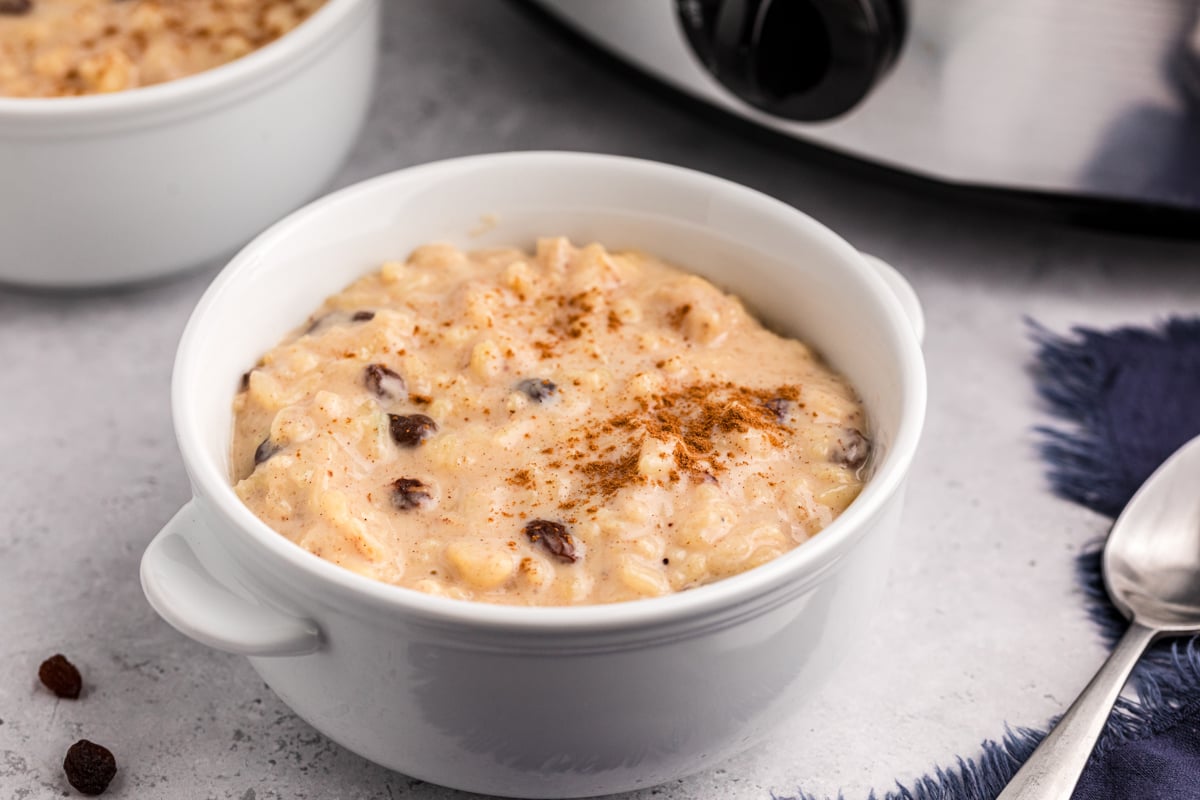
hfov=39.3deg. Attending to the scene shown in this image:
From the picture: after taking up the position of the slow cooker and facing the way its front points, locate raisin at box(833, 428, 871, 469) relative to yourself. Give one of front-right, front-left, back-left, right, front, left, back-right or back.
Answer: front-left

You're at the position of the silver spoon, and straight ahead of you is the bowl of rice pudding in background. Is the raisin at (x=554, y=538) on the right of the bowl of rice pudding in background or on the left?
left

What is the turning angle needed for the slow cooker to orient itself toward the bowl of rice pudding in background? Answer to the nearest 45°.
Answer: approximately 45° to its right

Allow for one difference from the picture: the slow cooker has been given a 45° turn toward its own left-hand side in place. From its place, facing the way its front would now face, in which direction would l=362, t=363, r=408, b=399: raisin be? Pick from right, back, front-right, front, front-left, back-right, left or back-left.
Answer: front-right

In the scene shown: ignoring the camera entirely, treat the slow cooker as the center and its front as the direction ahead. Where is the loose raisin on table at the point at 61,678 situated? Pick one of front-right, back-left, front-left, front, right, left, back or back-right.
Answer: front

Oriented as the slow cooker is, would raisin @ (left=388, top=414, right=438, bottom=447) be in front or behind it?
in front

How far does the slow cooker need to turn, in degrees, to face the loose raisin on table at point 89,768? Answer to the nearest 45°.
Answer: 0° — it already faces it

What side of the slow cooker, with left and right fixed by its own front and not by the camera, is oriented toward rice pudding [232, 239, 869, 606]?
front

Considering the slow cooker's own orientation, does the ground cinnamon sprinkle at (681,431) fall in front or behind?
in front
